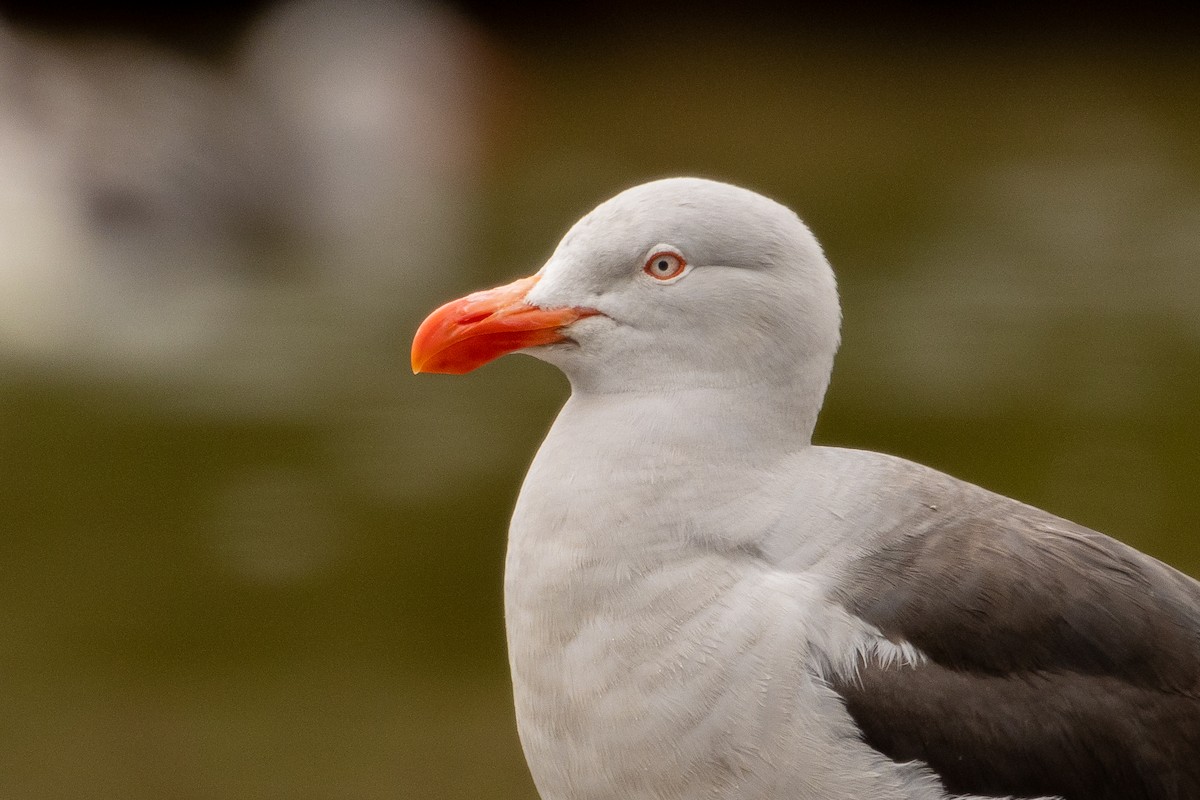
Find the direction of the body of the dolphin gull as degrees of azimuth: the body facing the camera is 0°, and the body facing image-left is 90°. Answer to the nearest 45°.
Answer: approximately 90°
